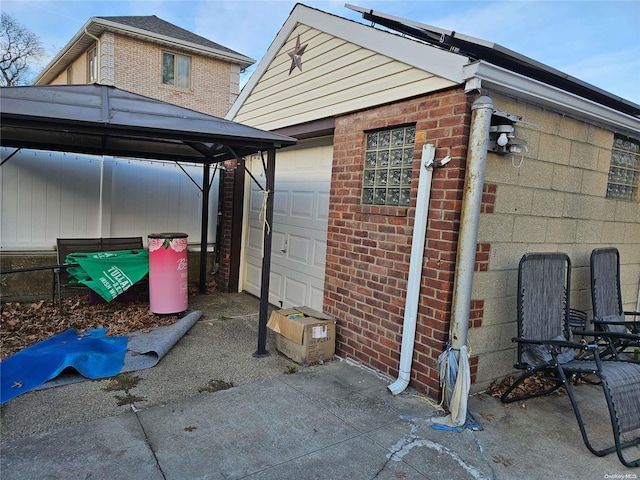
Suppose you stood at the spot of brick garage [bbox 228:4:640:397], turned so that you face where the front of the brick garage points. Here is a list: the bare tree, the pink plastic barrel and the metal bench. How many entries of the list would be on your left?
0

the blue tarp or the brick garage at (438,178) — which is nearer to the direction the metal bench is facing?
the blue tarp

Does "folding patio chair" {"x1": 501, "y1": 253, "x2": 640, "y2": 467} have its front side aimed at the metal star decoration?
no

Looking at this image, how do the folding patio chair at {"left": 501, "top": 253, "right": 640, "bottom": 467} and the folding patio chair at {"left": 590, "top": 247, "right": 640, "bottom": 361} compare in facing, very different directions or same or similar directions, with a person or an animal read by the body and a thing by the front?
same or similar directions

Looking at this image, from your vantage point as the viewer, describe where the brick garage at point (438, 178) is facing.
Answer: facing the viewer and to the left of the viewer

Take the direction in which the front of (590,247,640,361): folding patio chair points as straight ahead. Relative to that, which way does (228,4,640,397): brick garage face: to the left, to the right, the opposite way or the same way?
to the right

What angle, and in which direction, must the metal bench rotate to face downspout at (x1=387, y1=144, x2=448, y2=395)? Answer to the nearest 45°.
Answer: approximately 45° to its left

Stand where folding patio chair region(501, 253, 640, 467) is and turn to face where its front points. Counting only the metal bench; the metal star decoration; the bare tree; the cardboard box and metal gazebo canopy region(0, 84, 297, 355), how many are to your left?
0

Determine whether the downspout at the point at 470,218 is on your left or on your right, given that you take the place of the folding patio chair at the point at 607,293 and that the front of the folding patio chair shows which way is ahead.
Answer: on your right

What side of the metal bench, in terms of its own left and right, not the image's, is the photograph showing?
front

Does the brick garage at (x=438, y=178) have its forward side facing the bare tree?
no

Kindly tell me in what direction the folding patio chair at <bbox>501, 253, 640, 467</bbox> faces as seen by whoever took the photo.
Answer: facing the viewer and to the right of the viewer

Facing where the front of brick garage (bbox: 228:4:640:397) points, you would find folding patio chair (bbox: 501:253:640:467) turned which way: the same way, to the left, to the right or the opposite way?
to the left

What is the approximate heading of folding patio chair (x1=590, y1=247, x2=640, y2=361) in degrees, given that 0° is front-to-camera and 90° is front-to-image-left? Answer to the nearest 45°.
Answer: approximately 315°

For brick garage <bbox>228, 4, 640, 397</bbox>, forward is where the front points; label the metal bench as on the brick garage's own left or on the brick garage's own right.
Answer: on the brick garage's own right
